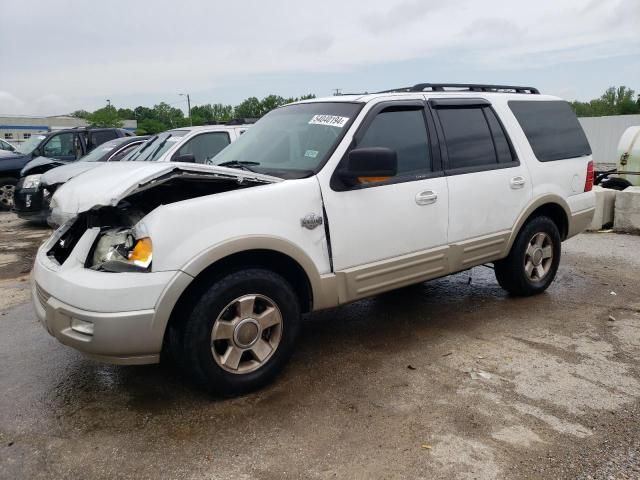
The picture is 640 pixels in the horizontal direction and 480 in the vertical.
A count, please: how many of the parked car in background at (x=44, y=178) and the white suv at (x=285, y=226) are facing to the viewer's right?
0

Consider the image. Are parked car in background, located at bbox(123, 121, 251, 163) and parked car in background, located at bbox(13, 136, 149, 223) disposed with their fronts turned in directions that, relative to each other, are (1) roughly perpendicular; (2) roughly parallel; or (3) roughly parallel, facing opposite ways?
roughly parallel

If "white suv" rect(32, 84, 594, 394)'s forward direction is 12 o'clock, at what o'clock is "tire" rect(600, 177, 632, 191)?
The tire is roughly at 6 o'clock from the white suv.

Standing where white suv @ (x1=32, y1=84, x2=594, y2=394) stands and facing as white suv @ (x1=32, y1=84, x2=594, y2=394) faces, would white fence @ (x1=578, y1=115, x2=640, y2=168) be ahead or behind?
behind

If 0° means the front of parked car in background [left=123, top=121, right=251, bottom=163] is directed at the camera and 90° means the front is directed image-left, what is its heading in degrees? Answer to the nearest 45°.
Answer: approximately 45°

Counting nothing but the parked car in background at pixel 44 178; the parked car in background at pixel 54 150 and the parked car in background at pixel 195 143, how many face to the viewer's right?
0

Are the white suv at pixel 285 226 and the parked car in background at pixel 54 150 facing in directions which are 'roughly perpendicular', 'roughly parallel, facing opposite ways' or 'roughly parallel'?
roughly parallel

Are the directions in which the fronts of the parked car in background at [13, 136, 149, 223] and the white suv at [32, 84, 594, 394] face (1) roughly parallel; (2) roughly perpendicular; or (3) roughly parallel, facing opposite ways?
roughly parallel

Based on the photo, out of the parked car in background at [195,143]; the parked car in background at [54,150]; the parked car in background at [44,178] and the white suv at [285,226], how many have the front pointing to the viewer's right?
0

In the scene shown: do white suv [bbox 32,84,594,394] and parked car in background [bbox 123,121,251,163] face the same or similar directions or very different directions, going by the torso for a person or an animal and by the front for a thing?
same or similar directions
